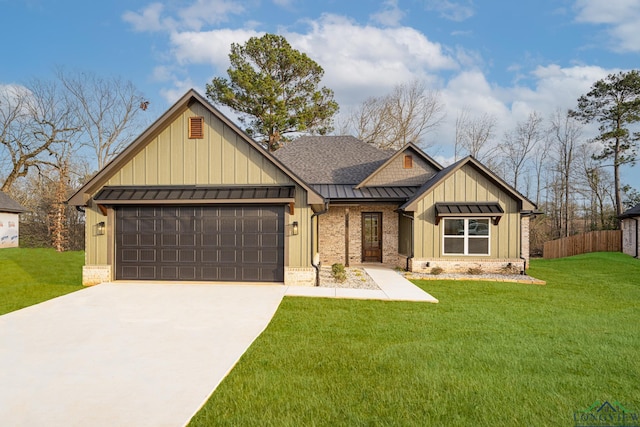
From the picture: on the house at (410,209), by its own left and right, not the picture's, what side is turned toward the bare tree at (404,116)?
back

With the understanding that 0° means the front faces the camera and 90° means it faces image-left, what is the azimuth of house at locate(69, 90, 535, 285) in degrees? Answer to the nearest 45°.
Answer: approximately 0°

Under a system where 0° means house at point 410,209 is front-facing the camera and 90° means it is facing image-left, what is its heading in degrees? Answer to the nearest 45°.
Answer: approximately 0°

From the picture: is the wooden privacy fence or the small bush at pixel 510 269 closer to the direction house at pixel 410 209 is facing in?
the small bush

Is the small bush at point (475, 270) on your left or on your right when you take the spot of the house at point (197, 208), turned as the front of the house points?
on your left

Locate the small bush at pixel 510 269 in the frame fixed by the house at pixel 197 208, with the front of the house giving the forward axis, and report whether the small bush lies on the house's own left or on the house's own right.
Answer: on the house's own left

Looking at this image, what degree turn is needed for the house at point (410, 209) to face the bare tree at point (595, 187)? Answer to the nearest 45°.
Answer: approximately 135° to its left

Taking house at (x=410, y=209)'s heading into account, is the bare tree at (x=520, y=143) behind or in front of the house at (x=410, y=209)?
behind

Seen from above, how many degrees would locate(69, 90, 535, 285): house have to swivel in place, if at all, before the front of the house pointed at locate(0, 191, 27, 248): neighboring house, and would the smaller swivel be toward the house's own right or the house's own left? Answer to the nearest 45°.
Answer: approximately 135° to the house's own right
